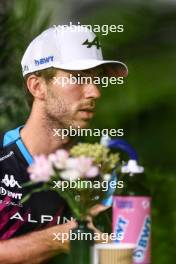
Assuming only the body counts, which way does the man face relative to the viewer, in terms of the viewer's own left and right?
facing the viewer and to the right of the viewer

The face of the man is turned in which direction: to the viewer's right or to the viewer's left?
to the viewer's right
